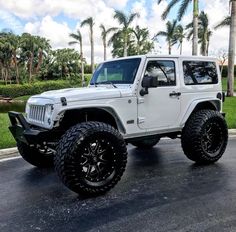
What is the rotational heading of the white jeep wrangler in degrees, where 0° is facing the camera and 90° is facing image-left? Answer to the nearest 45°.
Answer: approximately 45°

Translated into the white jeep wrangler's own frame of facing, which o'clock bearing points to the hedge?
The hedge is roughly at 4 o'clock from the white jeep wrangler.

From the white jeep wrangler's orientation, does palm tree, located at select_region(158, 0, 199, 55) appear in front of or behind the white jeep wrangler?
behind
